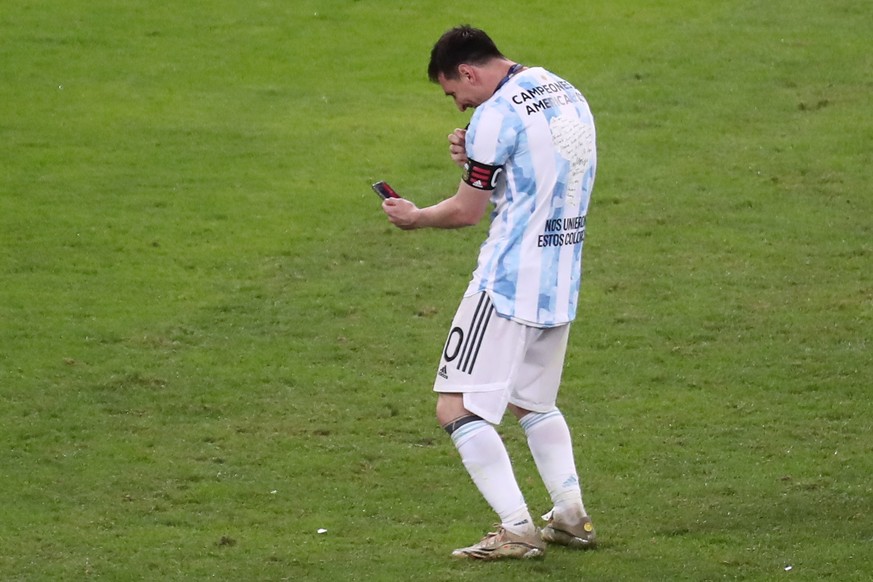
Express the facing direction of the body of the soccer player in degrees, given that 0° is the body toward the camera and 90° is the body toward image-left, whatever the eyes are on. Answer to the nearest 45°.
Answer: approximately 135°

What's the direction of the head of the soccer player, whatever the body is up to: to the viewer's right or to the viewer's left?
to the viewer's left
